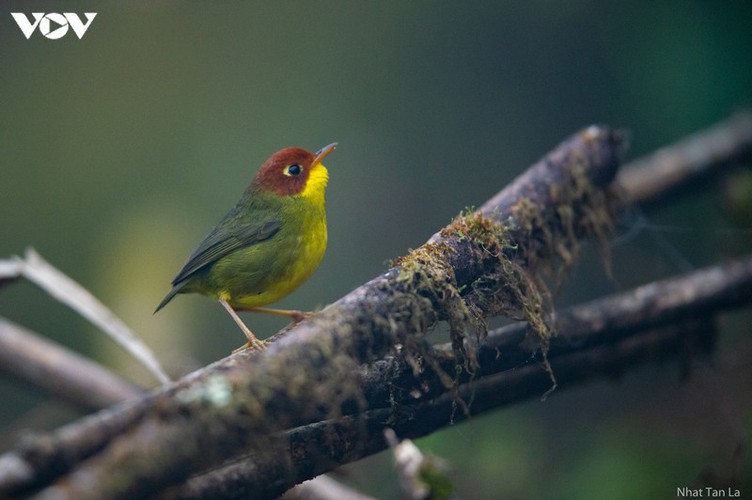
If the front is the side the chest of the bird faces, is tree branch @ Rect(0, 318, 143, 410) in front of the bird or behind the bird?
behind

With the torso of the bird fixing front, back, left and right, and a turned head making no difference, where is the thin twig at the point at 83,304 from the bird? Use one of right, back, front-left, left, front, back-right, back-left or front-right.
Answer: back

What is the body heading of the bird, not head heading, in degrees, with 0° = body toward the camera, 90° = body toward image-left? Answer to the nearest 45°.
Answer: approximately 270°
